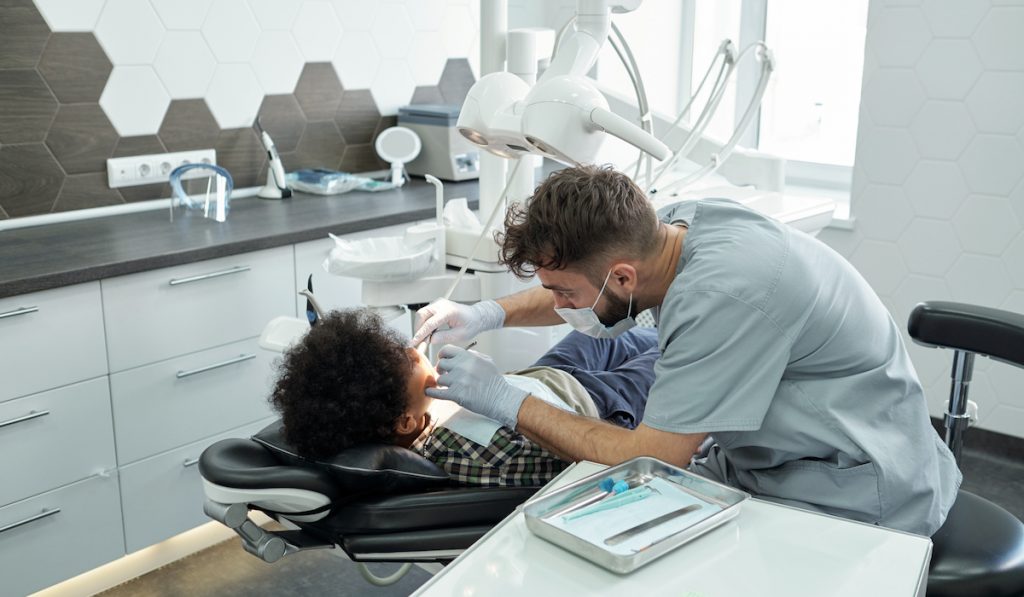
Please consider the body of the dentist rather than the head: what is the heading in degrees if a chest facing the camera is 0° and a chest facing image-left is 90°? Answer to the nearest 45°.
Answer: approximately 90°
